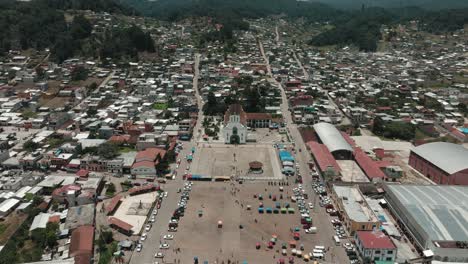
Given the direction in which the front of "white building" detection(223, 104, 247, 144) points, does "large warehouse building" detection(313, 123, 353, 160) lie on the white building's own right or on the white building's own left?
on the white building's own left

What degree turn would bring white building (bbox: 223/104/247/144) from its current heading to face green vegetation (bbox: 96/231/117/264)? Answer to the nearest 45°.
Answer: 0° — it already faces it

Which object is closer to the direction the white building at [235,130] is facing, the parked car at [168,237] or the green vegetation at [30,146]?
the parked car

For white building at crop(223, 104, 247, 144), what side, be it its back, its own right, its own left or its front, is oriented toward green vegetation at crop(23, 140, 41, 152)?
right

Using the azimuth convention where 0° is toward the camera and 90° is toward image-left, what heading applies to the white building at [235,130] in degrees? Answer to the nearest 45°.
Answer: approximately 0°
